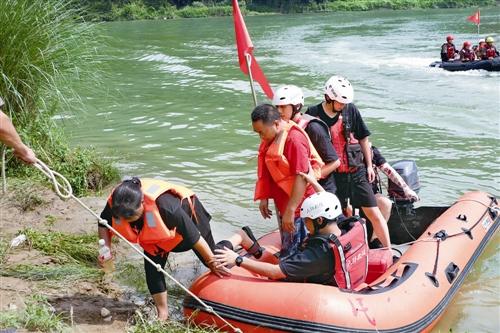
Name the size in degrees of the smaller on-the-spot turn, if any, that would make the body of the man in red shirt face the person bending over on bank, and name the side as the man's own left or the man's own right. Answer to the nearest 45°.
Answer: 0° — they already face them

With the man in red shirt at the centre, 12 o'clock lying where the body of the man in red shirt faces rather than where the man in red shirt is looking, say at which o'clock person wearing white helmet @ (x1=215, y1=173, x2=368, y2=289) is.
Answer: The person wearing white helmet is roughly at 10 o'clock from the man in red shirt.

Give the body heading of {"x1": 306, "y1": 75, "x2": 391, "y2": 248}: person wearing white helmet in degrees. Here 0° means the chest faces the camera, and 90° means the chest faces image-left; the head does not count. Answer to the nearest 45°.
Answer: approximately 45°

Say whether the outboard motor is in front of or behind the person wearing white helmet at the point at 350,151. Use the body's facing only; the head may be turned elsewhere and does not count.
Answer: behind

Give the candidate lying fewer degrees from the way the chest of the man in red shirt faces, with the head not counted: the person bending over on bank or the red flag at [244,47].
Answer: the person bending over on bank

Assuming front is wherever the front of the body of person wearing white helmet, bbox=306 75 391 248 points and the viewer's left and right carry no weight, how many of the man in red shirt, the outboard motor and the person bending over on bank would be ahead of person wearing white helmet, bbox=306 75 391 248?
2

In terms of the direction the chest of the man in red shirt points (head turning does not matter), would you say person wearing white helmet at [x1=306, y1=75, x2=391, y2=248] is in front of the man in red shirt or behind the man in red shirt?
behind

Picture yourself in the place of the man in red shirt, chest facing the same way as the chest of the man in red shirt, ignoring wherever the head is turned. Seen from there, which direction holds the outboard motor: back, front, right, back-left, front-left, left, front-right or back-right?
back
